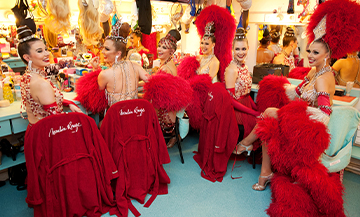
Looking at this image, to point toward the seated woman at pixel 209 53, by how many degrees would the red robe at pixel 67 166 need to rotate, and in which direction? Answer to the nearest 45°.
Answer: approximately 45° to its right

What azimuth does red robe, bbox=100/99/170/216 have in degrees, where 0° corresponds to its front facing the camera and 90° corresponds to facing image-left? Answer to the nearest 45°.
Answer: approximately 180°

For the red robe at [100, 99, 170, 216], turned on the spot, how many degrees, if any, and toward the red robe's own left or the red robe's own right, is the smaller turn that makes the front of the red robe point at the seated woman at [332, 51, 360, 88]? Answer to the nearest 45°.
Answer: approximately 90° to the red robe's own right

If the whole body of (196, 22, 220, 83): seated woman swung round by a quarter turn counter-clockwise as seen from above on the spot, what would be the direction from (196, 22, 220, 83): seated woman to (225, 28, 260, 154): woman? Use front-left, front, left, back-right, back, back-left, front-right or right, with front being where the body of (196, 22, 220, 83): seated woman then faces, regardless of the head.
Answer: front

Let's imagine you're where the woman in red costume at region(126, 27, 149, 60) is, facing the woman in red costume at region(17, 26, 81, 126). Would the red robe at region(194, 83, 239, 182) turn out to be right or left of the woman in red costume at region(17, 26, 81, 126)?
left

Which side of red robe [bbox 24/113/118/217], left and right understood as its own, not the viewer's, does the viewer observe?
back

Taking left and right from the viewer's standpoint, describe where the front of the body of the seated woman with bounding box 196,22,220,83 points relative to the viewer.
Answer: facing the viewer and to the left of the viewer

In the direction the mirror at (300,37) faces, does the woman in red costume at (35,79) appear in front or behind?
in front

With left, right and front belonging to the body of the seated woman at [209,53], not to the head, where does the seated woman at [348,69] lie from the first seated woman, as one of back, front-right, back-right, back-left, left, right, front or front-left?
back-left

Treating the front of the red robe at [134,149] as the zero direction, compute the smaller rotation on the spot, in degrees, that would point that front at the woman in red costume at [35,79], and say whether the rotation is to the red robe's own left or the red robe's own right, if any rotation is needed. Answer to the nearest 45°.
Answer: approximately 90° to the red robe's own left

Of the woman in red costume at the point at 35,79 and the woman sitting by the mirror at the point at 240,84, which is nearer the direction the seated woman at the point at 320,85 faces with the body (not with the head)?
the woman in red costume

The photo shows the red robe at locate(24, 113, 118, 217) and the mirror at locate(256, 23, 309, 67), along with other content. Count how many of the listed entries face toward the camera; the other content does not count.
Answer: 1

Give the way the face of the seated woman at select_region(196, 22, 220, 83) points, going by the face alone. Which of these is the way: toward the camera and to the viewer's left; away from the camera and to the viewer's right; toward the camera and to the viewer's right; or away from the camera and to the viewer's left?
toward the camera and to the viewer's left

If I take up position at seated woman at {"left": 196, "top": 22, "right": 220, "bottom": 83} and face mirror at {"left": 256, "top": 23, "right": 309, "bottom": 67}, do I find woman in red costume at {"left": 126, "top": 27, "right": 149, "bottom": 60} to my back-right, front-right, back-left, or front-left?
back-left

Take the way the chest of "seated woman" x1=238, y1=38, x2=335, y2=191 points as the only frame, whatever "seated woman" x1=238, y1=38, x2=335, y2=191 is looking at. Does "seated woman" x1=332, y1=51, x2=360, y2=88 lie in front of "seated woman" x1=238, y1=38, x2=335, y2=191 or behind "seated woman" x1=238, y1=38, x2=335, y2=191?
behind

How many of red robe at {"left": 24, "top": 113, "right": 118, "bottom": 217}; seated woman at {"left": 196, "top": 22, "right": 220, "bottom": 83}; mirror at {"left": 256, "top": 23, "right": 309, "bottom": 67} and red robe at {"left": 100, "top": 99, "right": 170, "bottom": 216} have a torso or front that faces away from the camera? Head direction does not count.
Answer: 2

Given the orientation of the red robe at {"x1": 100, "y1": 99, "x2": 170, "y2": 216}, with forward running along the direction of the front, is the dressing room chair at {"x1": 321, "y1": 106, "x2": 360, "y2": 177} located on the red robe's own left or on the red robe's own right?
on the red robe's own right

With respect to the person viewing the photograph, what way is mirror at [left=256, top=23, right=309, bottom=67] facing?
facing the viewer
